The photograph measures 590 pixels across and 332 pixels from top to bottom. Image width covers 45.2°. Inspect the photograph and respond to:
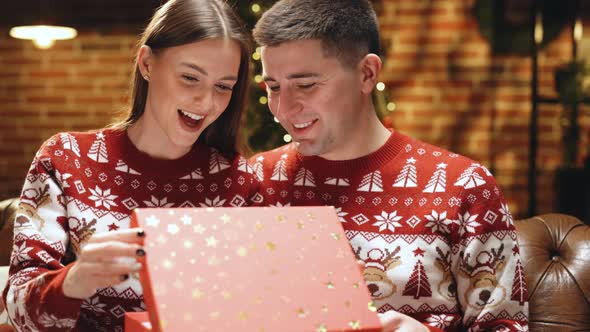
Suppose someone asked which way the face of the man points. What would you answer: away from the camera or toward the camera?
toward the camera

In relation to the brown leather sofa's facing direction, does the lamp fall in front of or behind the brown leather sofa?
behind

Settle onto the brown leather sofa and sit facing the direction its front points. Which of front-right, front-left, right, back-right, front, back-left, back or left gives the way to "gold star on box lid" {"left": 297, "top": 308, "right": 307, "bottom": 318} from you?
front-right

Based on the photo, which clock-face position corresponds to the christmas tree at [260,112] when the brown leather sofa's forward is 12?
The christmas tree is roughly at 5 o'clock from the brown leather sofa.

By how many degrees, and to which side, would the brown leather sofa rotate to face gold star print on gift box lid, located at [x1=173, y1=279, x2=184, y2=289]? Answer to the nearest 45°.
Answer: approximately 45° to its right

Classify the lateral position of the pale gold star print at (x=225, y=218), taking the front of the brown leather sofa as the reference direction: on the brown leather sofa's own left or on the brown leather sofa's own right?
on the brown leather sofa's own right

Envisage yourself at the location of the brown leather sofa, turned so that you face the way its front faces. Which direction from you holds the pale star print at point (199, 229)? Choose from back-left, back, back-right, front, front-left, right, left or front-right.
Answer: front-right

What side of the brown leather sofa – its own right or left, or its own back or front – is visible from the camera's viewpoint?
front

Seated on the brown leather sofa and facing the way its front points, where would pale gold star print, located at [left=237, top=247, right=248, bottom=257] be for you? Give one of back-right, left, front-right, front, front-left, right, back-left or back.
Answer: front-right

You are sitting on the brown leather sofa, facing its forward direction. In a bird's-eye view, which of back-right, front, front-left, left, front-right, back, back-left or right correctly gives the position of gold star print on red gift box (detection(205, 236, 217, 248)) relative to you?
front-right

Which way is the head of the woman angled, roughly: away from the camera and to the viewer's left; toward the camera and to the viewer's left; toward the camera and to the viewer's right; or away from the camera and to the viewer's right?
toward the camera and to the viewer's right
